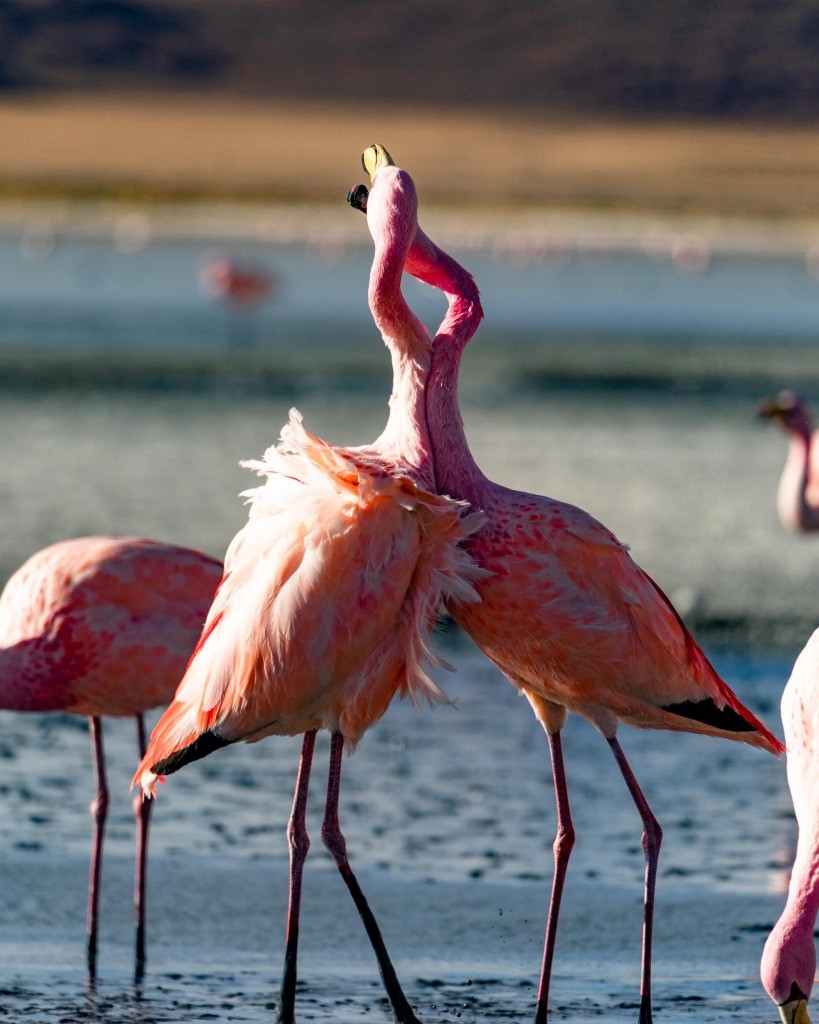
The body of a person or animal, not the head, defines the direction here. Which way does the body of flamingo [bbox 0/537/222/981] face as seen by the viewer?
to the viewer's left

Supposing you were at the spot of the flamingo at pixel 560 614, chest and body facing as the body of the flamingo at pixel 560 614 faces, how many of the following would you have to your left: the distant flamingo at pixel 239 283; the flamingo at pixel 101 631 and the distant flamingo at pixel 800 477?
0

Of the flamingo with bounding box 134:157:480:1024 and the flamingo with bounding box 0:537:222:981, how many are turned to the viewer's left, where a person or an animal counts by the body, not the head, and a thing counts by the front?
1

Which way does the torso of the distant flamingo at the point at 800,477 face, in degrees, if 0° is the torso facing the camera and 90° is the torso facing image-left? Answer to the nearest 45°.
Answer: approximately 90°

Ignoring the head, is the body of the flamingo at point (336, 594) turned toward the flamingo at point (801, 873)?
no

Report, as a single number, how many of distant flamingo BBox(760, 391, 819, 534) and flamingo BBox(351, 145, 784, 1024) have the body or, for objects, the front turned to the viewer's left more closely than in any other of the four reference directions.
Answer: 2

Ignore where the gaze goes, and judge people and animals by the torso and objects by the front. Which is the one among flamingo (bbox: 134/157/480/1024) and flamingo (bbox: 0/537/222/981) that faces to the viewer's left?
flamingo (bbox: 0/537/222/981)

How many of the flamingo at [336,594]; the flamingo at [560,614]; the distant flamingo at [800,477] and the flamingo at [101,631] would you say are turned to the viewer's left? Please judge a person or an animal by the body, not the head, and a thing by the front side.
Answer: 3

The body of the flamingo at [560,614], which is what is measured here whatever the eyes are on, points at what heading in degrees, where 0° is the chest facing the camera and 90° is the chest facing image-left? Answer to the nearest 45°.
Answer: approximately 90°

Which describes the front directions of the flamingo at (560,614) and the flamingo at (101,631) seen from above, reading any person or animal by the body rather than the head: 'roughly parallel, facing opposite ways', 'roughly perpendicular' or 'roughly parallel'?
roughly parallel

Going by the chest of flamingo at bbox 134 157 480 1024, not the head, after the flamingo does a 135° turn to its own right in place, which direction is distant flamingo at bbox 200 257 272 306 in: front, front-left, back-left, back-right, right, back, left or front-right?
back

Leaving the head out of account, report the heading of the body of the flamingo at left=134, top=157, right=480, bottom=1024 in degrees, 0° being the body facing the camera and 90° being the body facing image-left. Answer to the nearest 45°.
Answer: approximately 225°

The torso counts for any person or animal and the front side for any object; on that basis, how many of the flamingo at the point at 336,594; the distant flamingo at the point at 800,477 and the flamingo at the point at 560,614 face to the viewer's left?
2

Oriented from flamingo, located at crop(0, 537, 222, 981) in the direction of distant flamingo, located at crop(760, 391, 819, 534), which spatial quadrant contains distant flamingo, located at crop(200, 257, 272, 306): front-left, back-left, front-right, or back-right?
front-left

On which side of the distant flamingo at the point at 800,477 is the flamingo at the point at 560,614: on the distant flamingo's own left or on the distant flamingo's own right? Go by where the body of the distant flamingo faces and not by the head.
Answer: on the distant flamingo's own left
